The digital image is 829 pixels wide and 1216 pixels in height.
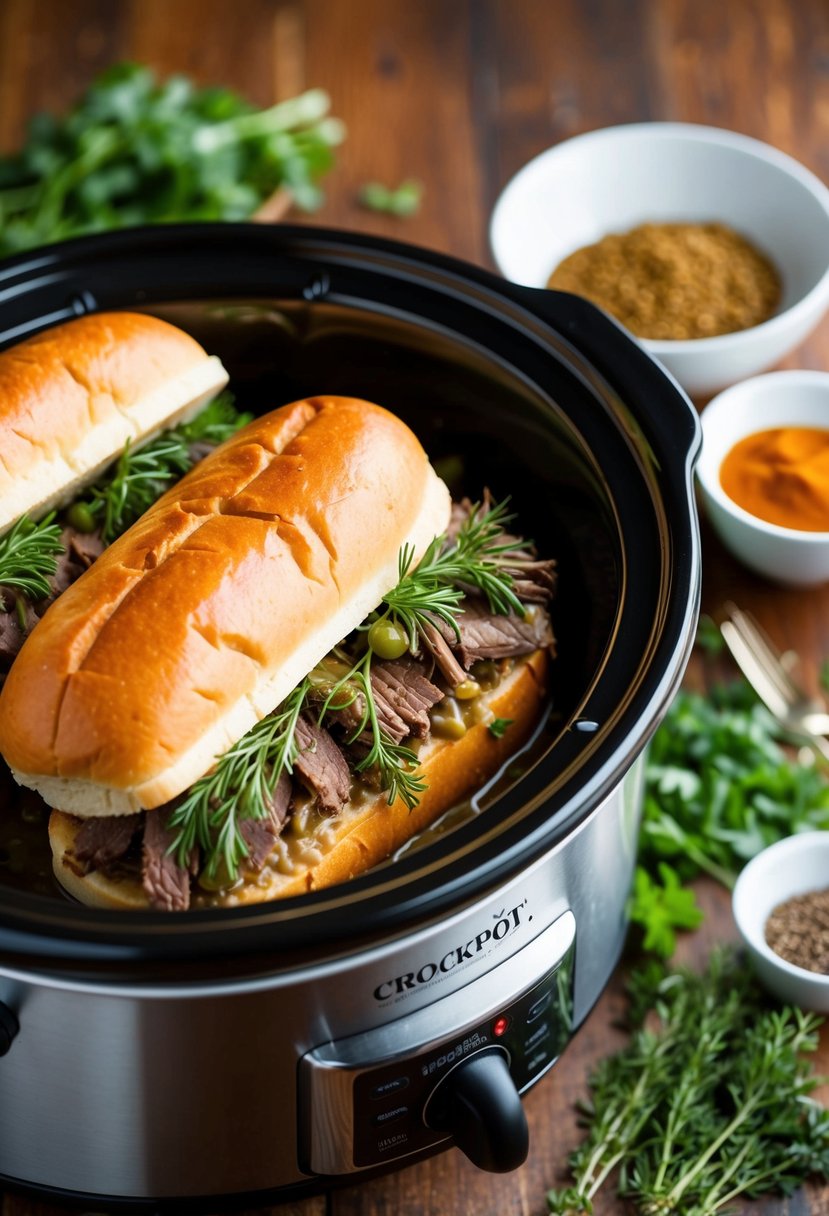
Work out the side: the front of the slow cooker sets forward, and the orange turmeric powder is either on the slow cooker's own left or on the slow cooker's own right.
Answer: on the slow cooker's own left

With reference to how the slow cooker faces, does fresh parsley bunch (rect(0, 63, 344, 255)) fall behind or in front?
behind

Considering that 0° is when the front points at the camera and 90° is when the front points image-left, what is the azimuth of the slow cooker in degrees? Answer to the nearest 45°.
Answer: approximately 315°

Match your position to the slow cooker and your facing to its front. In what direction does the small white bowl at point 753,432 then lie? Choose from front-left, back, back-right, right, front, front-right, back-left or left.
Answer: left

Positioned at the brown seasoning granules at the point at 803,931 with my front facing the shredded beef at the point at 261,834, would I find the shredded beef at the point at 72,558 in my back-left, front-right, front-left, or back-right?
front-right

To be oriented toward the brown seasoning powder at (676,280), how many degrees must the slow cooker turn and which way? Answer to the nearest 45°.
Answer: approximately 90° to its left

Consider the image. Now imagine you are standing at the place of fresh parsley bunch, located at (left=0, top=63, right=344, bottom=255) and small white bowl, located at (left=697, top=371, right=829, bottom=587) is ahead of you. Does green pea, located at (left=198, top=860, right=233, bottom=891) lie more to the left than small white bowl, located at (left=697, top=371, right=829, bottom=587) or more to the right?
right

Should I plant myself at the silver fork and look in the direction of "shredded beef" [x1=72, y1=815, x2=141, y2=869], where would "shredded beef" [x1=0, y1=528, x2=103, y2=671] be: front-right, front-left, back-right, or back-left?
front-right

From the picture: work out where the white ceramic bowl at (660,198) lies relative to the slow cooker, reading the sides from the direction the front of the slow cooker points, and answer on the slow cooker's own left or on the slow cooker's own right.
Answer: on the slow cooker's own left

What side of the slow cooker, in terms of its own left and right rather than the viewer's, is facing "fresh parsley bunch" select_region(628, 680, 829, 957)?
left

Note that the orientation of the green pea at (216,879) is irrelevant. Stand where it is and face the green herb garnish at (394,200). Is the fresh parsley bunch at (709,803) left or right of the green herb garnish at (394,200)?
right
